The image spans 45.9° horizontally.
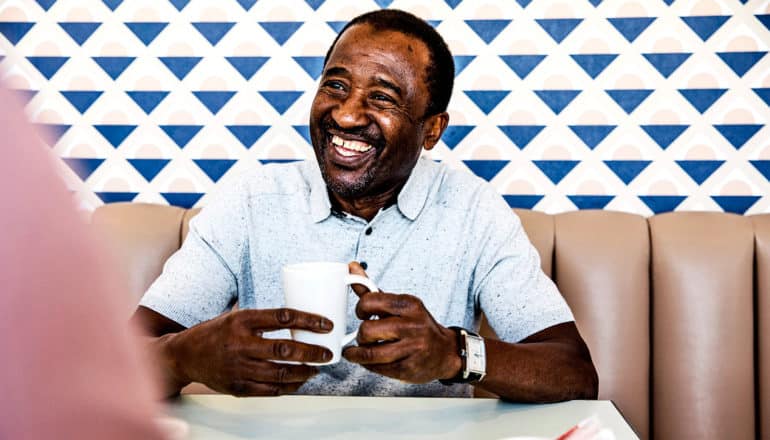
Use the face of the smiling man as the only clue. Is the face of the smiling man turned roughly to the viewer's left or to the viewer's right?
to the viewer's left

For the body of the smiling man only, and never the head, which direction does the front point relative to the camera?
toward the camera
